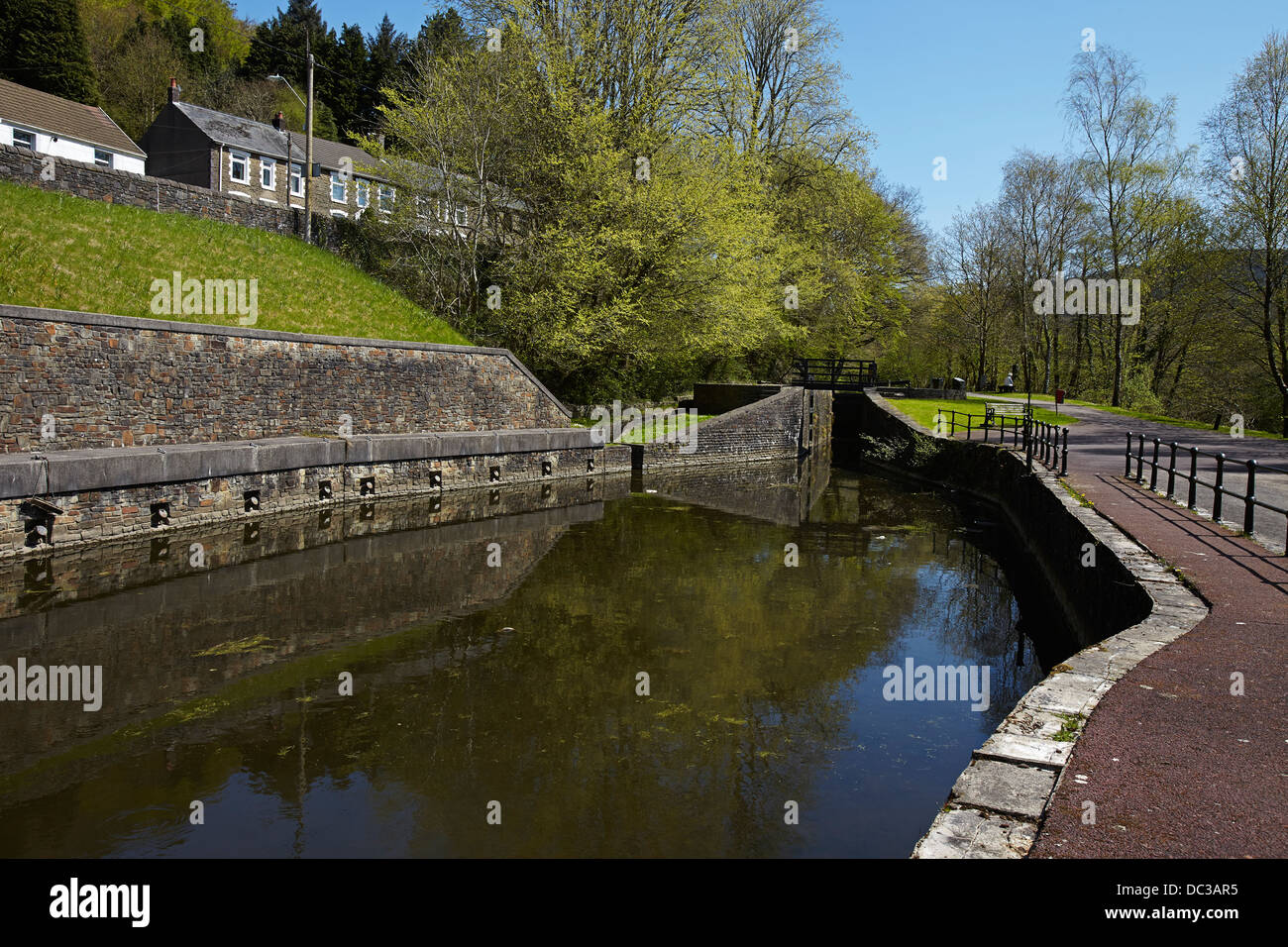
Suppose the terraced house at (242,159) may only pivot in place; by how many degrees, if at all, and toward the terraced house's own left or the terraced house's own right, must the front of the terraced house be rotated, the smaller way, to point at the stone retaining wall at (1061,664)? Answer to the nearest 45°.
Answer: approximately 45° to the terraced house's own right

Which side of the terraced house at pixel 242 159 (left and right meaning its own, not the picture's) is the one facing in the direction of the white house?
right

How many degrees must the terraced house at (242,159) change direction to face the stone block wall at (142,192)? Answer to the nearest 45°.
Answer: approximately 45° to its right

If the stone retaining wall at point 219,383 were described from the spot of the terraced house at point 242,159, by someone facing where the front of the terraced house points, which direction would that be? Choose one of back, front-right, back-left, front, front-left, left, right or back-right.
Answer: front-right

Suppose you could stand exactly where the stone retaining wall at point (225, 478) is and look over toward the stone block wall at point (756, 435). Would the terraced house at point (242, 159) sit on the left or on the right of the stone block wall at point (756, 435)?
left

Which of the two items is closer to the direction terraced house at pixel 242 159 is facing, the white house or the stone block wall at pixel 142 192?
the stone block wall

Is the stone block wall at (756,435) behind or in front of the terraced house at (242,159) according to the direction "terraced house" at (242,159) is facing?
in front

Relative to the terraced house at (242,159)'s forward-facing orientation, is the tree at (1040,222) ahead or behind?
ahead

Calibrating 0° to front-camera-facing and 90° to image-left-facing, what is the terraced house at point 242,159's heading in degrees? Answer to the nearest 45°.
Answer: approximately 315°
